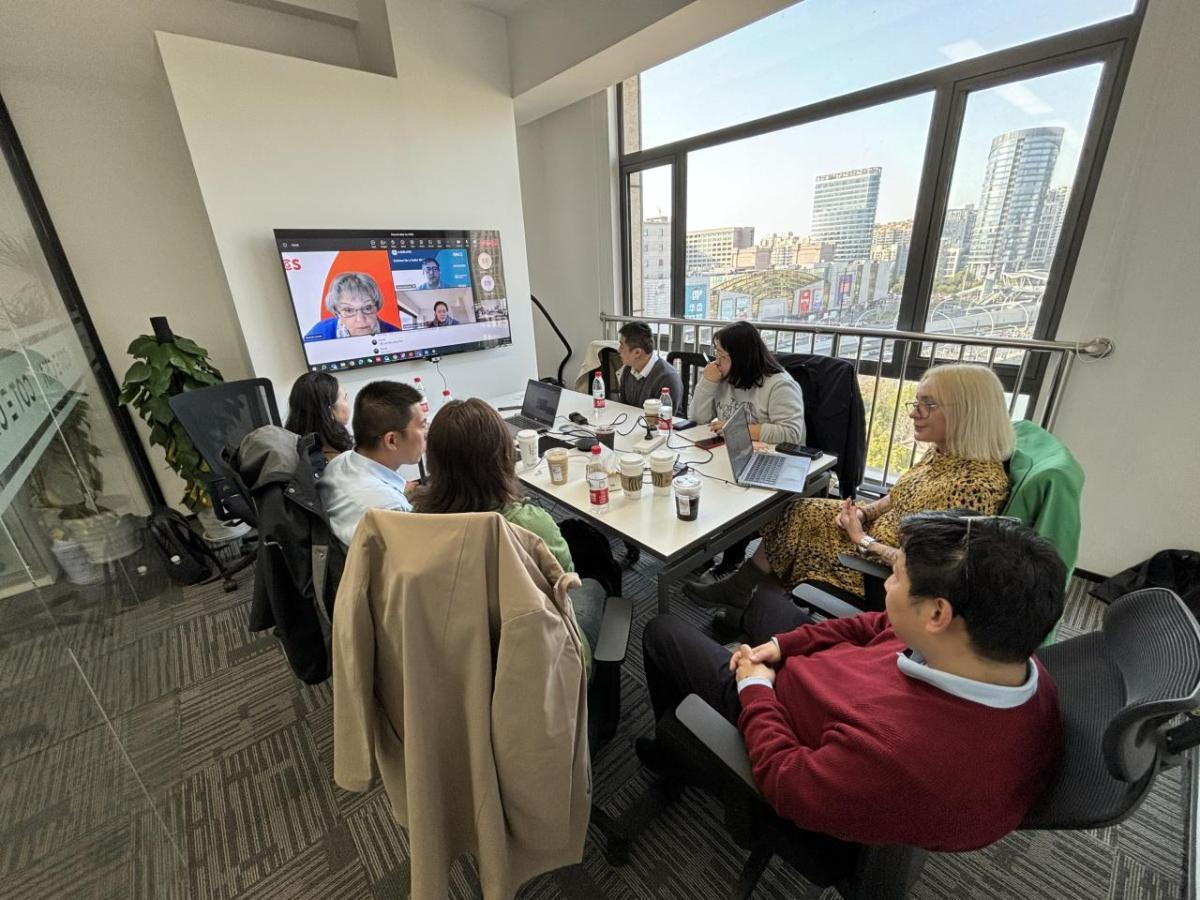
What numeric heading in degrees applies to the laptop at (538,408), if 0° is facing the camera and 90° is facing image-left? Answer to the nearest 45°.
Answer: approximately 45°

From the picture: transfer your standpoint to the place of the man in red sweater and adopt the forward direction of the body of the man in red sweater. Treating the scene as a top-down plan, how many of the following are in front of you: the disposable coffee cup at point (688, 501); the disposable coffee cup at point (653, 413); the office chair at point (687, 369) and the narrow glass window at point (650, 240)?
4

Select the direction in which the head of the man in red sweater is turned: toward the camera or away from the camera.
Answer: away from the camera

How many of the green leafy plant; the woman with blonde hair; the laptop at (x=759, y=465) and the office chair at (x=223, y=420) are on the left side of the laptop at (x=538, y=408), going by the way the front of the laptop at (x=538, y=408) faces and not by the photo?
2

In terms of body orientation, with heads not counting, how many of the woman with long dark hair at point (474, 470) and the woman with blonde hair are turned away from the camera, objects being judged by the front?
1

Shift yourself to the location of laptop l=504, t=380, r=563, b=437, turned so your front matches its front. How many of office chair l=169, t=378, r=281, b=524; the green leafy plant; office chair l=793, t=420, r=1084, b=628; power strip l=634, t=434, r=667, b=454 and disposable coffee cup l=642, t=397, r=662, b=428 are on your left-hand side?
3

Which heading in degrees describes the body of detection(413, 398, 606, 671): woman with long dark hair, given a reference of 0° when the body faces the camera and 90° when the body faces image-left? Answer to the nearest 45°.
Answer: approximately 180°

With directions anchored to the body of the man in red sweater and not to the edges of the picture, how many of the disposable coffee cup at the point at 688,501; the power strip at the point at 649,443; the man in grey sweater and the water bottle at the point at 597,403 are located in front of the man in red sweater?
4

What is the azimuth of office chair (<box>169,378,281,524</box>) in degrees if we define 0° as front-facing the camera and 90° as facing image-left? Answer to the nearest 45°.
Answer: approximately 225°

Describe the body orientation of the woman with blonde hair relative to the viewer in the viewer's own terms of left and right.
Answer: facing to the left of the viewer

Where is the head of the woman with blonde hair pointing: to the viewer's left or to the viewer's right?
to the viewer's left

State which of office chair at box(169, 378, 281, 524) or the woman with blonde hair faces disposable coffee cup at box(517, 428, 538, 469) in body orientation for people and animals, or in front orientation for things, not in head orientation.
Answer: the woman with blonde hair

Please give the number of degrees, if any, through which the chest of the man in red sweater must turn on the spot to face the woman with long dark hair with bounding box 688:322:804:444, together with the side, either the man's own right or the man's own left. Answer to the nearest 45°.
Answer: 0° — they already face them
